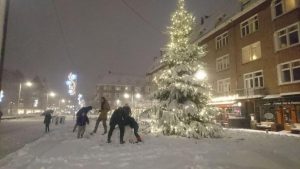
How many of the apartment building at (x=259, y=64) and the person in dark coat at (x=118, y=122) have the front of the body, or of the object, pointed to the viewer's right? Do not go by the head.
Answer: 1

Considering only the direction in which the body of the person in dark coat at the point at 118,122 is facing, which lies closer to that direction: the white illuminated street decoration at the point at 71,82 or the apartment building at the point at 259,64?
the apartment building

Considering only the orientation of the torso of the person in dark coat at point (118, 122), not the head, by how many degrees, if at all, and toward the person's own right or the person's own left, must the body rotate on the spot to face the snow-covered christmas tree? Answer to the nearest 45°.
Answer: approximately 45° to the person's own left

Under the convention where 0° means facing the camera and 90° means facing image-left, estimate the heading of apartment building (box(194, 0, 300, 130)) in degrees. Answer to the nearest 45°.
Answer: approximately 45°

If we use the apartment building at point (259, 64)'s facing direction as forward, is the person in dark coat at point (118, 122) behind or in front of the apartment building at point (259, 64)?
in front

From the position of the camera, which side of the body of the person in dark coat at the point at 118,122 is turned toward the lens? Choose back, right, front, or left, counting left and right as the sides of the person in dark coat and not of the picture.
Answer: right
